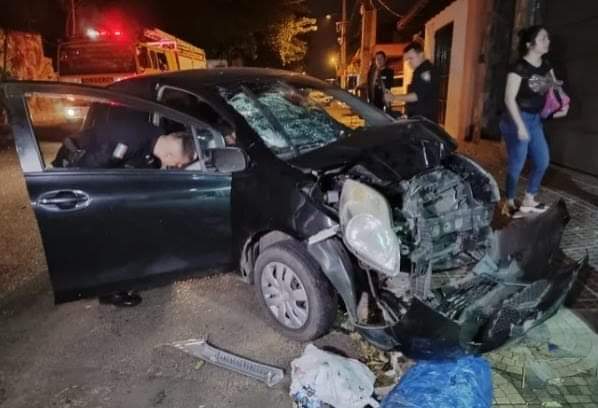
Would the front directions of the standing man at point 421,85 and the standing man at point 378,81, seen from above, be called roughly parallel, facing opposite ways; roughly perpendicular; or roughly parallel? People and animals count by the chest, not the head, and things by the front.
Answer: roughly perpendicular

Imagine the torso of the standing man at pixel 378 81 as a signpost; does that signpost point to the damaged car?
yes

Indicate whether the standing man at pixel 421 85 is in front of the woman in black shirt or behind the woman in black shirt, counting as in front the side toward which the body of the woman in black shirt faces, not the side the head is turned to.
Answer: behind

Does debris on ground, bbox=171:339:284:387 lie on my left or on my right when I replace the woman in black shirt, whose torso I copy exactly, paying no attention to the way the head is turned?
on my right

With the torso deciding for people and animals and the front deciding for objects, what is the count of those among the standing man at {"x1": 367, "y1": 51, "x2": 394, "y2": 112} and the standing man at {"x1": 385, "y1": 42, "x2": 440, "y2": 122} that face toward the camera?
1

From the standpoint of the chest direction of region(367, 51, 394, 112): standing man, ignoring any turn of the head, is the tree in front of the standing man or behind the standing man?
behind

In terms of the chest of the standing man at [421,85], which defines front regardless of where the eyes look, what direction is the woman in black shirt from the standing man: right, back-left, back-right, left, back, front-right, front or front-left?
back-left

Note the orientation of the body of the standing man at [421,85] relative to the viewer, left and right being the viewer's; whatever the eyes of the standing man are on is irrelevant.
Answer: facing to the left of the viewer

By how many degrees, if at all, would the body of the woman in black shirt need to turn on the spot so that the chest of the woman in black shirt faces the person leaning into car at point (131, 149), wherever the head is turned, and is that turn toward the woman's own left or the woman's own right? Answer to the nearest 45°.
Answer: approximately 90° to the woman's own right

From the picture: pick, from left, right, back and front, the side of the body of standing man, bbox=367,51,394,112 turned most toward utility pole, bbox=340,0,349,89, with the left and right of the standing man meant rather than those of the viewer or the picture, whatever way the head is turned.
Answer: back

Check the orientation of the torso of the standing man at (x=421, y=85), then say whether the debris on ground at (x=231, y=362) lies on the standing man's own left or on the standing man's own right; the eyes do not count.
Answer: on the standing man's own left

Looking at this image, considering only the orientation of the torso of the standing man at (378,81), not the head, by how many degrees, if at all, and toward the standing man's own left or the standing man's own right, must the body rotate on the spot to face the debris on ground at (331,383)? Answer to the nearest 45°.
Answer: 0° — they already face it

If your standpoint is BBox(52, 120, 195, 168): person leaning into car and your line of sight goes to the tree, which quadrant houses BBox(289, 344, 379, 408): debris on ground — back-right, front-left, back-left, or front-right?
back-right
